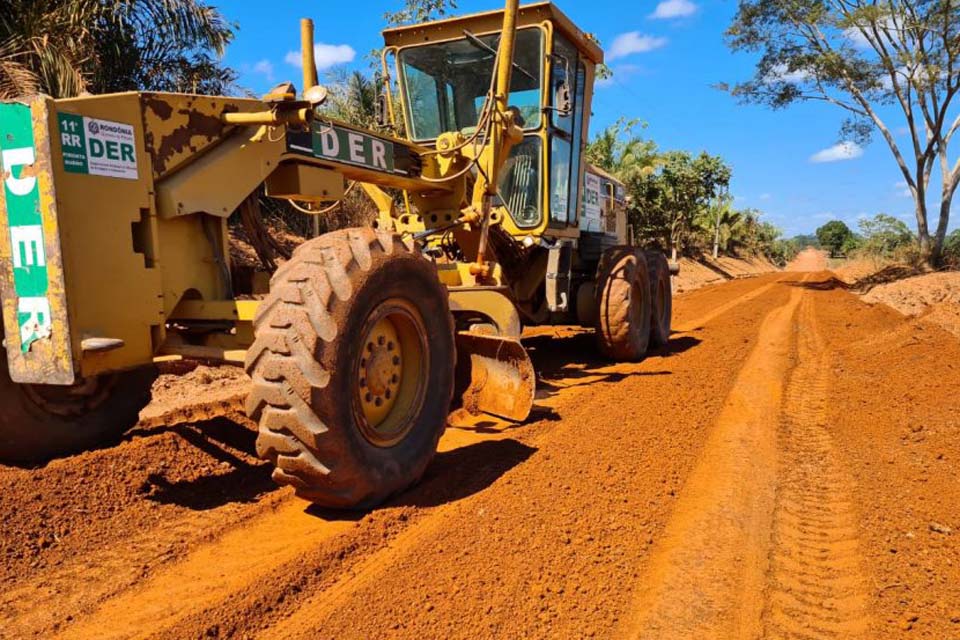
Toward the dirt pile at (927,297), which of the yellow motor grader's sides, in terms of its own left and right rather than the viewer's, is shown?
back

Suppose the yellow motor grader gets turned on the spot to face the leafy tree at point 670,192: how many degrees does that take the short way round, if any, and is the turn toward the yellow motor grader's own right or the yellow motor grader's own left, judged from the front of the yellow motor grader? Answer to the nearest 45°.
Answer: approximately 180°

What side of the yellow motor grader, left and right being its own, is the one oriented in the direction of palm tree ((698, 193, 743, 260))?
back

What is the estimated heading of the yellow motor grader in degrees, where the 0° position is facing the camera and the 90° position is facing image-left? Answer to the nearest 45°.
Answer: approximately 45°

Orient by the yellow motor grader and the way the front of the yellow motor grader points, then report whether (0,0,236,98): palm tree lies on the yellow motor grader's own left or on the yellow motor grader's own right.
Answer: on the yellow motor grader's own right
